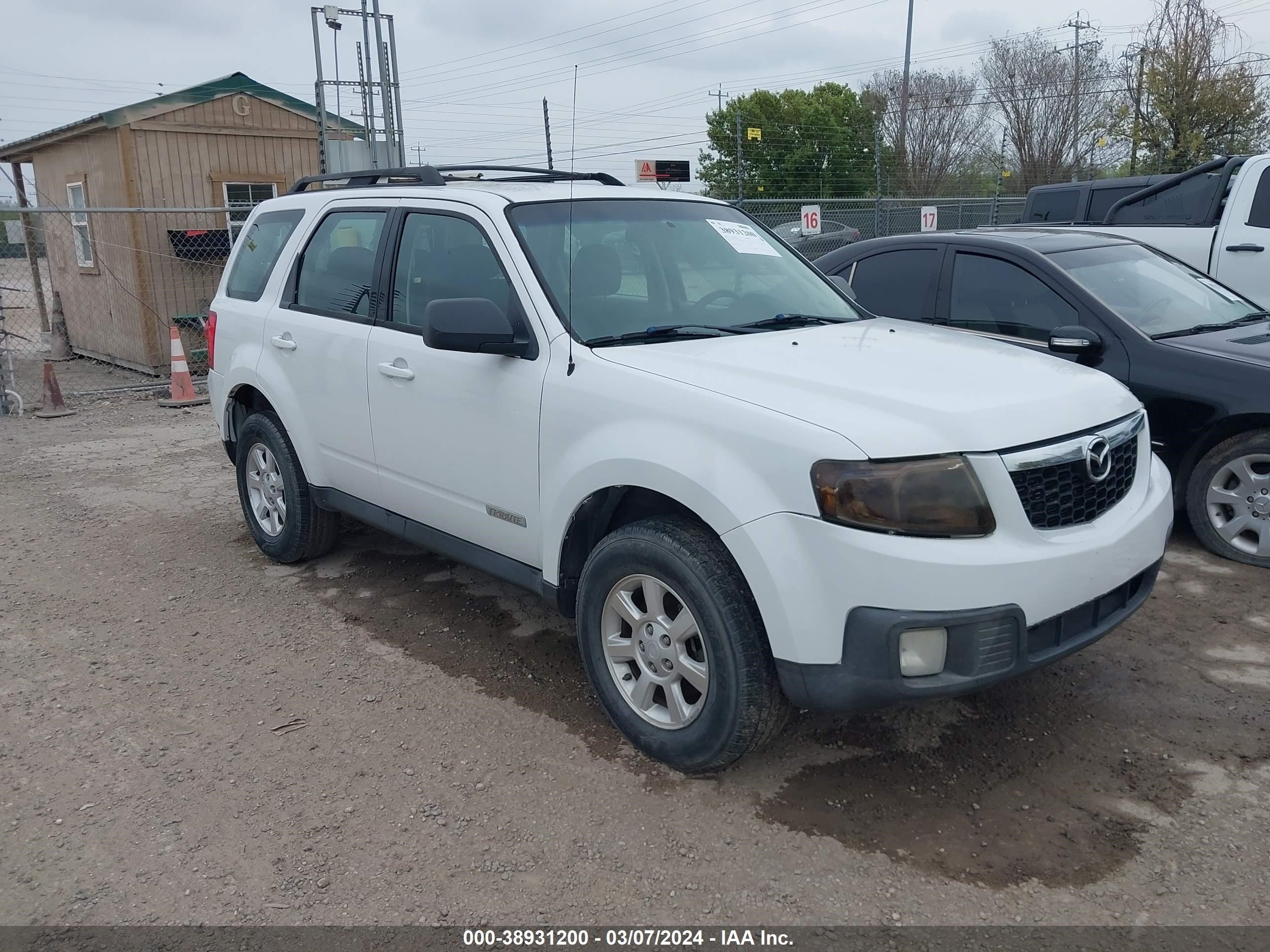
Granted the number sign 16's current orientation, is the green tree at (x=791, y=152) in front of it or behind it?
behind

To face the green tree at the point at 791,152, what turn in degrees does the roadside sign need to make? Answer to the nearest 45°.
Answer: approximately 90° to its left

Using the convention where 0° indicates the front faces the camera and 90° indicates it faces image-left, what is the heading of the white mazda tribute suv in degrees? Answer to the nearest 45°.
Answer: approximately 315°

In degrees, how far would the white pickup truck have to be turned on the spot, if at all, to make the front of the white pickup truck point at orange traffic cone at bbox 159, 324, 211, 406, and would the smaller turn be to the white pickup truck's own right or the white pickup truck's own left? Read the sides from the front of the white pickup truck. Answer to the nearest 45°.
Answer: approximately 180°

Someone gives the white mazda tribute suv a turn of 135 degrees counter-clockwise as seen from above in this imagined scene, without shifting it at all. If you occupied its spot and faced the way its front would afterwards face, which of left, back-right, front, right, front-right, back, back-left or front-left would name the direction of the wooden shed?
front-left

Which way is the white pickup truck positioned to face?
to the viewer's right

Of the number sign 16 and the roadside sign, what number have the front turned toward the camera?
2

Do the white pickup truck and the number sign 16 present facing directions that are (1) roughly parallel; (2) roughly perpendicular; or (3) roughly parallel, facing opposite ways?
roughly perpendicular

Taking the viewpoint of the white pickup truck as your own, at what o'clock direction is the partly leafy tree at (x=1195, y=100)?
The partly leafy tree is roughly at 9 o'clock from the white pickup truck.

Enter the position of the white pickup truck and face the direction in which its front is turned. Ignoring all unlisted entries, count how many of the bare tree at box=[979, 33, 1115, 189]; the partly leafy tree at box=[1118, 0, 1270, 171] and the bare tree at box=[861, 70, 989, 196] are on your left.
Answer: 3
